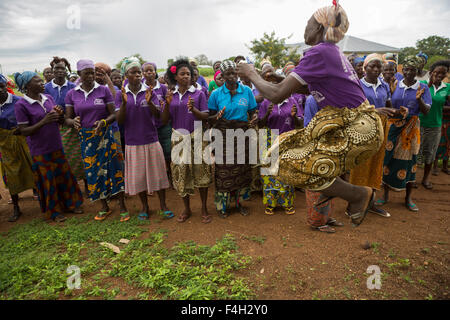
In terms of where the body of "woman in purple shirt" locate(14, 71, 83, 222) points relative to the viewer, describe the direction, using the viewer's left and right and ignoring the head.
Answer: facing the viewer and to the right of the viewer

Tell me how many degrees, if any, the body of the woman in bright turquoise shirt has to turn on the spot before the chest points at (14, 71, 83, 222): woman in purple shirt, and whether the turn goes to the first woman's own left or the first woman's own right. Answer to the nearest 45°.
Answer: approximately 90° to the first woman's own right

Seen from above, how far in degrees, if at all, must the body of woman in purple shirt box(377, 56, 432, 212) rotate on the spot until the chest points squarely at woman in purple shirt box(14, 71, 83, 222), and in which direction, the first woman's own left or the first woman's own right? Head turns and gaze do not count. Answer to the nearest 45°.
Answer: approximately 45° to the first woman's own right

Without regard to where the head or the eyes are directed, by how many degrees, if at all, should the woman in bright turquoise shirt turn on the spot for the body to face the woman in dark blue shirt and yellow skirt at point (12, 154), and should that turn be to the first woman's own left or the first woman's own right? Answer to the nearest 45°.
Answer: approximately 90° to the first woman's own right

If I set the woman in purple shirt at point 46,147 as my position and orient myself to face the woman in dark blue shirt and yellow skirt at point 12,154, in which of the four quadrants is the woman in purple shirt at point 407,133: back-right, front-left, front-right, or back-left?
back-right

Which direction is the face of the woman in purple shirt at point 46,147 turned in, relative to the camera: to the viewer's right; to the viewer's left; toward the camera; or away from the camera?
to the viewer's right

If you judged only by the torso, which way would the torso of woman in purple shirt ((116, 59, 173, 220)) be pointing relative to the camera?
toward the camera

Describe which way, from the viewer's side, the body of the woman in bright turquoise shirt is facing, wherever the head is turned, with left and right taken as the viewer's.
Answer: facing the viewer

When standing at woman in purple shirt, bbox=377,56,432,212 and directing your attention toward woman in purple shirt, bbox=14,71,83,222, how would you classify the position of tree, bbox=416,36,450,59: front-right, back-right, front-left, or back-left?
back-right

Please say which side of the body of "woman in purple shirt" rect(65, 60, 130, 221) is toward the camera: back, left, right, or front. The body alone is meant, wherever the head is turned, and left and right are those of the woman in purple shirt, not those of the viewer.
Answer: front

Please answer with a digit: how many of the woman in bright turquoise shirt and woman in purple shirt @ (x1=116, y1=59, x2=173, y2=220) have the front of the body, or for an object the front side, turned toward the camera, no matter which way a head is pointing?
2

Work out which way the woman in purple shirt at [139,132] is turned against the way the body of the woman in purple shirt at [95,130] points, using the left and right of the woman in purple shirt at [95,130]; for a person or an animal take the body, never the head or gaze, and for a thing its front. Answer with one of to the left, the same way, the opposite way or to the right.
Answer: the same way
